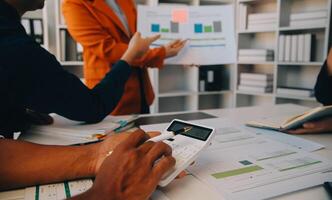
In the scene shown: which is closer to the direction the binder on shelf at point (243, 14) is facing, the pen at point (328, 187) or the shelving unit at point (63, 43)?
the pen

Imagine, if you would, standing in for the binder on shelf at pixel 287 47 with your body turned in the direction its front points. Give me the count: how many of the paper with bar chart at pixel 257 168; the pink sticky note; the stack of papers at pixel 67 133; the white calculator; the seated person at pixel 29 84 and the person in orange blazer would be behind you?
0

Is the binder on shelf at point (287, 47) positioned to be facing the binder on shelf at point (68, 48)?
no

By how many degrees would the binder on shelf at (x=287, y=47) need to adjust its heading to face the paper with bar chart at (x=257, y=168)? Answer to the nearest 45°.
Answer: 0° — it already faces it

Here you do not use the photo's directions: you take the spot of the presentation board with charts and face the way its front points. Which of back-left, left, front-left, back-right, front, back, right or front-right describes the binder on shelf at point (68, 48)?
back-right

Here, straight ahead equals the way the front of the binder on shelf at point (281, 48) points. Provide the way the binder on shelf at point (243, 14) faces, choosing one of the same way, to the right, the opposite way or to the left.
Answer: the same way

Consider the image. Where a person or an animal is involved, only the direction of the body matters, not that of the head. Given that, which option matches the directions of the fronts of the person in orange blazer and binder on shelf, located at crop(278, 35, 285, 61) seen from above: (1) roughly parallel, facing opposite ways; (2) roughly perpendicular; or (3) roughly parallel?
roughly perpendicular

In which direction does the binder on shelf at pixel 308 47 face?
toward the camera

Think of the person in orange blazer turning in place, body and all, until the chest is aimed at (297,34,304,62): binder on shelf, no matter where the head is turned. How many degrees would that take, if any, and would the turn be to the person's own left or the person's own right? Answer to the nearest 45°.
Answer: approximately 90° to the person's own left

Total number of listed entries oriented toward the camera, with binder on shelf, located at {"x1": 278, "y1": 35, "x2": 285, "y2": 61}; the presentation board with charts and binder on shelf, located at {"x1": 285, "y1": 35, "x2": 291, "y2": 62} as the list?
3

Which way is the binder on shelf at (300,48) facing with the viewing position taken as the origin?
facing the viewer

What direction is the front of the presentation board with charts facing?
toward the camera

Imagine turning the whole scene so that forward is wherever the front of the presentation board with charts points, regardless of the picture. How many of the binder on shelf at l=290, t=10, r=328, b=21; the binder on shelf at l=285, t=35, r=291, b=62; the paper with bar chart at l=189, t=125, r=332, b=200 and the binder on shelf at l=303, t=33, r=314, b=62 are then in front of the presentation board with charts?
1

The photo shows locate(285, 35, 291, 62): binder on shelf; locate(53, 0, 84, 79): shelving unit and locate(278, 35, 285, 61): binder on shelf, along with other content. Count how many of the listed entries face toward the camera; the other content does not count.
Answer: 3

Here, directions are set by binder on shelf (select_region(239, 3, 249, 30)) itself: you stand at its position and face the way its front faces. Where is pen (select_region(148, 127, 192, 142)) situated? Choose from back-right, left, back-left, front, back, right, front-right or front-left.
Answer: front

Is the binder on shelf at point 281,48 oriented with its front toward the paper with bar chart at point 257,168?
yes

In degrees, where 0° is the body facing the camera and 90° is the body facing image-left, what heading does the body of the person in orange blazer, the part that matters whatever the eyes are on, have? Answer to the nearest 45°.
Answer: approximately 315°
